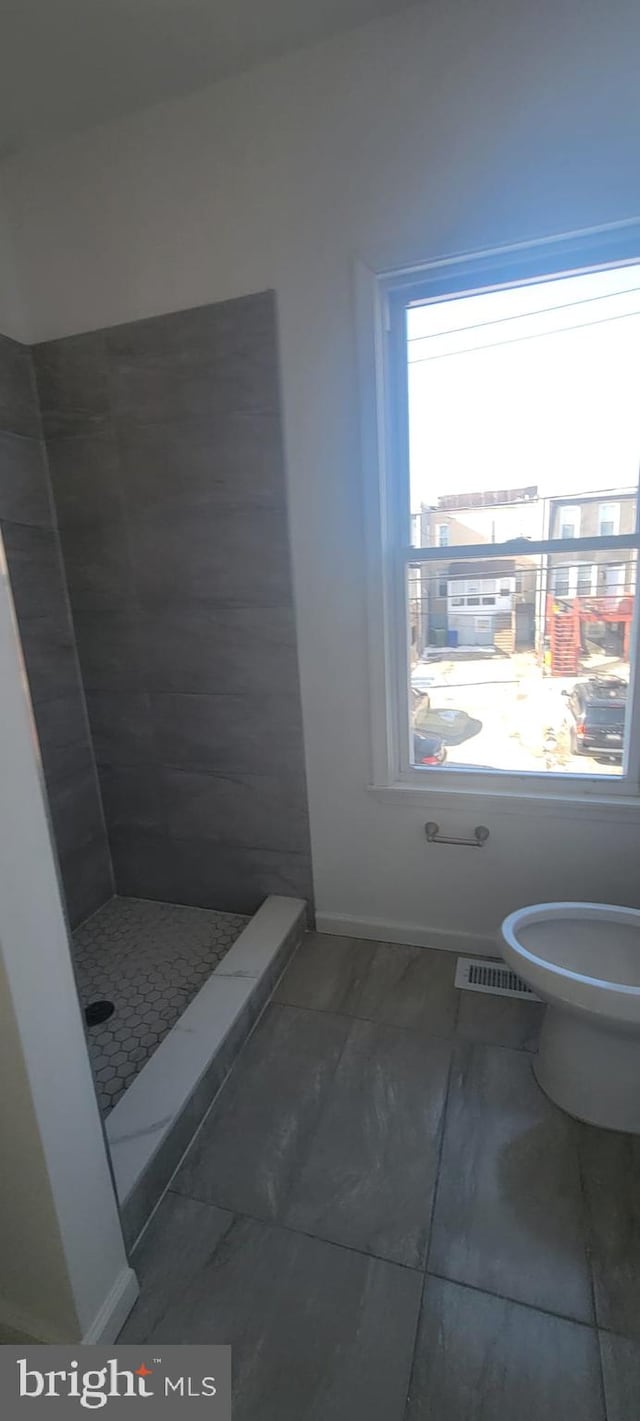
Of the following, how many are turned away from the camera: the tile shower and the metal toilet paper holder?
0

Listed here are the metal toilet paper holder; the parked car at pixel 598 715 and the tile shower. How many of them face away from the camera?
1

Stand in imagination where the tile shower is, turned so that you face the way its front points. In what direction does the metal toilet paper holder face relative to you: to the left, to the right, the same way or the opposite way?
to the right

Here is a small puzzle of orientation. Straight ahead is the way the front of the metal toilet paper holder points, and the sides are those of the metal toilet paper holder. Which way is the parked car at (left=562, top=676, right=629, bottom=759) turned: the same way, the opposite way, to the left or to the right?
the opposite way

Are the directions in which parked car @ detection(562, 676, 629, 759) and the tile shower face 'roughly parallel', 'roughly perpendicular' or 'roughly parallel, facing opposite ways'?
roughly perpendicular

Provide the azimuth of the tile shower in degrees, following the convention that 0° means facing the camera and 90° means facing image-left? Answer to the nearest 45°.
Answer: approximately 315°

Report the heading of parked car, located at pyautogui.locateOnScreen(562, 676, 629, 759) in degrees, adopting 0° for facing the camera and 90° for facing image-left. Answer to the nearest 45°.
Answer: approximately 180°

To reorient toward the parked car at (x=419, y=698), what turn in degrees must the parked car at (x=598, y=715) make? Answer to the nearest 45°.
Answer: approximately 90° to its left

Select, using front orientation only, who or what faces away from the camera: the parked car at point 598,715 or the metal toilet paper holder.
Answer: the parked car
